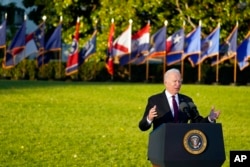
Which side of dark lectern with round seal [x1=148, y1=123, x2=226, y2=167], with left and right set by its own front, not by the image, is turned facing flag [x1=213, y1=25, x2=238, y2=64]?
back

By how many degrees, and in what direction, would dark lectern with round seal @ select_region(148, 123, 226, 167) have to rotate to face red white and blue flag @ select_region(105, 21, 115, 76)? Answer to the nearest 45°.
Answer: approximately 180°

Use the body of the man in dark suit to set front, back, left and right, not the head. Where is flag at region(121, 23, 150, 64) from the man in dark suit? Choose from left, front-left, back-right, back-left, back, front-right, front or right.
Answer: back-left

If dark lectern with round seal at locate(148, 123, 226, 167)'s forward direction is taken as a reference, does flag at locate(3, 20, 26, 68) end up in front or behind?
behind

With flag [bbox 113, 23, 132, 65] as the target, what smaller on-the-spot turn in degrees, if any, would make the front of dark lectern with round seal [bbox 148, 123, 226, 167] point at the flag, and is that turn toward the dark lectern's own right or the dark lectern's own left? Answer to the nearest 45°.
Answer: approximately 180°

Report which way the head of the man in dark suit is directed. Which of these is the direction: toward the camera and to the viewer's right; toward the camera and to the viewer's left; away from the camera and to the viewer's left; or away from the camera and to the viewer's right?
toward the camera and to the viewer's right

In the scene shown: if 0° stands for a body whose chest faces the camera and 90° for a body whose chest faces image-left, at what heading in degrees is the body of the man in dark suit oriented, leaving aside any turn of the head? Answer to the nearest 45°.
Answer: approximately 315°

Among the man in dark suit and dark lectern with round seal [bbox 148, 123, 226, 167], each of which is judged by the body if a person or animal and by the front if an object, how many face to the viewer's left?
0

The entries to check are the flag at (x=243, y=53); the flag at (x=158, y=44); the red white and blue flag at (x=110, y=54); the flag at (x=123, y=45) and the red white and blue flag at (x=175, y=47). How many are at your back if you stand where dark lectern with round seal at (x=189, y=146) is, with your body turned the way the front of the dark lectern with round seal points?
5

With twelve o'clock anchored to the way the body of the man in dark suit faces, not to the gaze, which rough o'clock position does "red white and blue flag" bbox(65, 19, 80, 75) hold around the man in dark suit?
The red white and blue flag is roughly at 7 o'clock from the man in dark suit.

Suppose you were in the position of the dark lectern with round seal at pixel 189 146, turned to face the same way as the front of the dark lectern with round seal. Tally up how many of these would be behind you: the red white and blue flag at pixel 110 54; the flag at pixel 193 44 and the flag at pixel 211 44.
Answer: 3

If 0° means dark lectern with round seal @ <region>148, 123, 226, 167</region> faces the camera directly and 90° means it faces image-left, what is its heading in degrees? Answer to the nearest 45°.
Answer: approximately 0°

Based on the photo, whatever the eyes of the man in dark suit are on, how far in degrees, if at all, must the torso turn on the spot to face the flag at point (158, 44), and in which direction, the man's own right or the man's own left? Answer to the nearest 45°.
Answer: approximately 135° to the man's own left

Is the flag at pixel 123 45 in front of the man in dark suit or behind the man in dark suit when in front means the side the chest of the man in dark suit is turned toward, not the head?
behind
